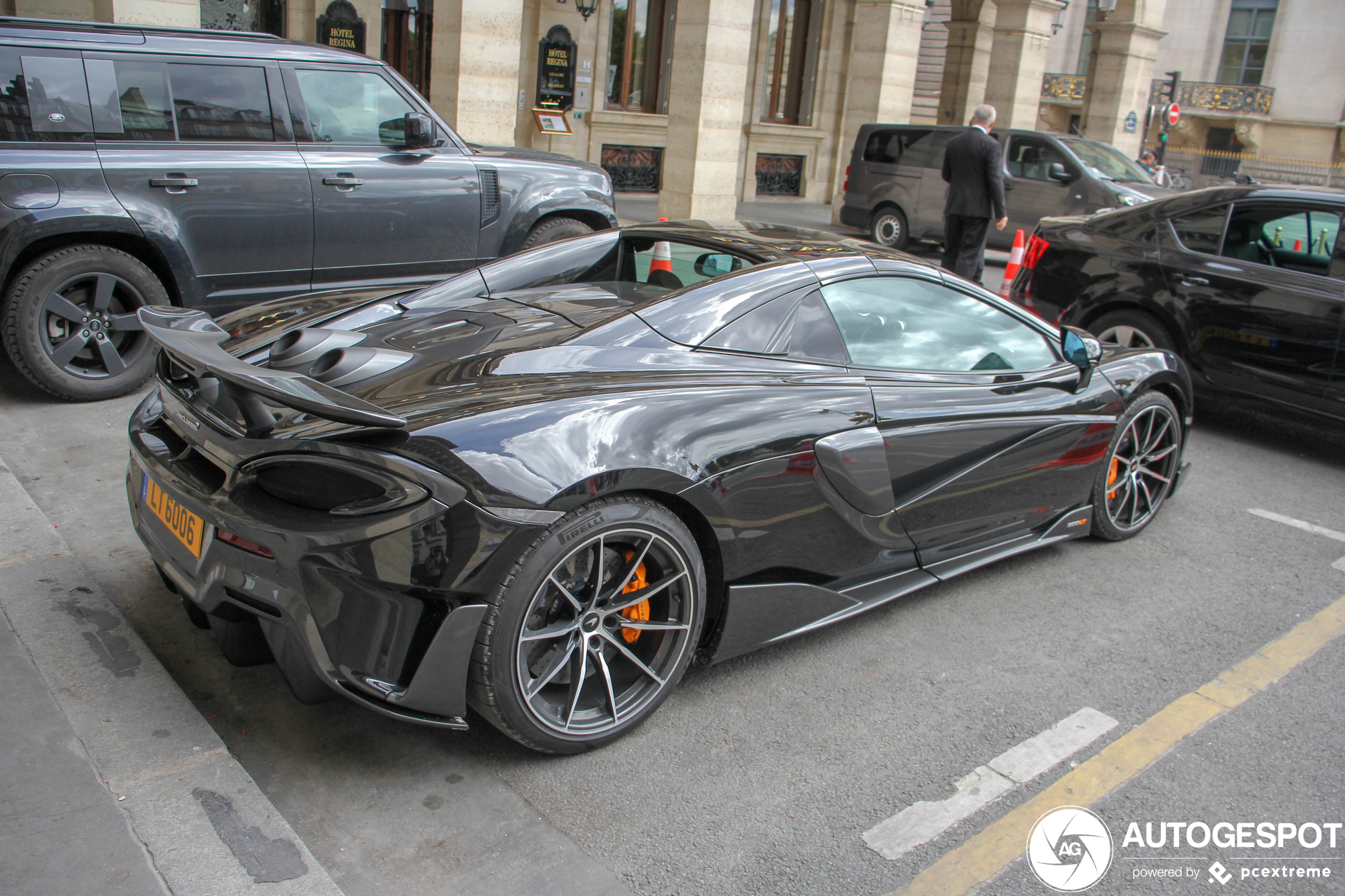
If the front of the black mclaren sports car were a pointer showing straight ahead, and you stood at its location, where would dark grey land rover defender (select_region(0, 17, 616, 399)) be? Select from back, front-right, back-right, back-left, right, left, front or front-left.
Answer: left

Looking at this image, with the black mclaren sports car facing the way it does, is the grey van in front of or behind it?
in front

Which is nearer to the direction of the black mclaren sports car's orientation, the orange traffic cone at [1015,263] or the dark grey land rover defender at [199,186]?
the orange traffic cone

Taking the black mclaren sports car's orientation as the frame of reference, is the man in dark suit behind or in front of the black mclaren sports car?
in front

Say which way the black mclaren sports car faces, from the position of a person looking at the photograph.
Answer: facing away from the viewer and to the right of the viewer

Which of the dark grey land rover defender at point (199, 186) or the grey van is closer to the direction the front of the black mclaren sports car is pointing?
the grey van
